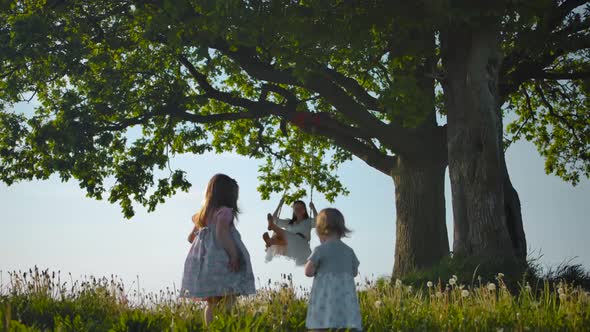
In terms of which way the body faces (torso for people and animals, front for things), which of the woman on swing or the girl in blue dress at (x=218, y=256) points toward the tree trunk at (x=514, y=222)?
the girl in blue dress

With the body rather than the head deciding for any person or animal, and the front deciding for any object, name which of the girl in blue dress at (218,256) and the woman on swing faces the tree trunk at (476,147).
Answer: the girl in blue dress

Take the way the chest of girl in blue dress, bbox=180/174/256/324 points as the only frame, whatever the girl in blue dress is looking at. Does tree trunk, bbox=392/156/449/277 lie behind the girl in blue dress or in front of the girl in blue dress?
in front

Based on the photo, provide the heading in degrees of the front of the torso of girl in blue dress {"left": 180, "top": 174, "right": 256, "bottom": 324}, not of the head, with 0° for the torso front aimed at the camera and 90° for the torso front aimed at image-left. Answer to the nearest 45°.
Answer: approximately 225°

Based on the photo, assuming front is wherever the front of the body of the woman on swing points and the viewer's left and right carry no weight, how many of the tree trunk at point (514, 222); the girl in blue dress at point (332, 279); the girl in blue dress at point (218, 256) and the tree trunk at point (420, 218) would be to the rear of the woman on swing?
2

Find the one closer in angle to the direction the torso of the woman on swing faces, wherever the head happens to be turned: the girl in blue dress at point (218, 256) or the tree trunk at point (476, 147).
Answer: the girl in blue dress

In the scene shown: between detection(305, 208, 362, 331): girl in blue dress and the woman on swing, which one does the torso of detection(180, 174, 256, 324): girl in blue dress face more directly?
the woman on swing

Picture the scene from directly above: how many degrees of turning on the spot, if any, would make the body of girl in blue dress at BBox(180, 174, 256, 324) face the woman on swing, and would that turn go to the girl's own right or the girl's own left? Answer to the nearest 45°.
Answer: approximately 45° to the girl's own left

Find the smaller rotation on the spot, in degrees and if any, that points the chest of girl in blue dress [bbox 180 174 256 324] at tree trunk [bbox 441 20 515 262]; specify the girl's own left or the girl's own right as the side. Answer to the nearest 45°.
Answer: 0° — they already face it

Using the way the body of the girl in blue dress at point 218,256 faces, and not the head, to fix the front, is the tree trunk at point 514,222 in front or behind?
in front

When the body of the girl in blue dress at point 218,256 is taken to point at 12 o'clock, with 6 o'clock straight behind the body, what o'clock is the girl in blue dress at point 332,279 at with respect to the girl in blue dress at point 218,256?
the girl in blue dress at point 332,279 is roughly at 3 o'clock from the girl in blue dress at point 218,256.

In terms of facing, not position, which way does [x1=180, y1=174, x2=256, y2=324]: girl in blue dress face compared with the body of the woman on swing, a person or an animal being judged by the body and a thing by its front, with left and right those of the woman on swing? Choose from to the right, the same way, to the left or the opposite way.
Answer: the opposite way

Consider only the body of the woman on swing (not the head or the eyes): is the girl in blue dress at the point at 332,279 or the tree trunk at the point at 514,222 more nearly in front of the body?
the girl in blue dress
